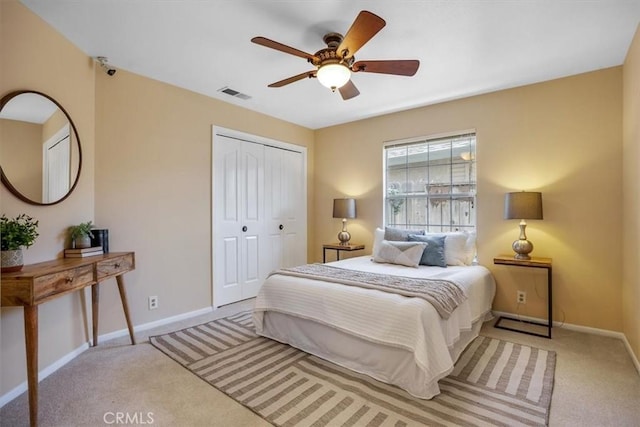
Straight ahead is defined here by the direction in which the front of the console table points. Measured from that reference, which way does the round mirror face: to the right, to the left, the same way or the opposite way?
the same way

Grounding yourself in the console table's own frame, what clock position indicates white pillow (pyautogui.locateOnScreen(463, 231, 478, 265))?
The white pillow is roughly at 11 o'clock from the console table.

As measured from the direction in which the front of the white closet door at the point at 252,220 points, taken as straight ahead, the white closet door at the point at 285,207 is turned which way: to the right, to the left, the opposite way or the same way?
the same way

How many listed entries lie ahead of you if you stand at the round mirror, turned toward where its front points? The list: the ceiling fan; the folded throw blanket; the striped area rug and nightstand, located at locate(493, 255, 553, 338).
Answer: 4

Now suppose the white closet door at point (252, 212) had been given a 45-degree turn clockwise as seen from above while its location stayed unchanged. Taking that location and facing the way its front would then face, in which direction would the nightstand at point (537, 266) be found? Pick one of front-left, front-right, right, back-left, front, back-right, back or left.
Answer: front-left

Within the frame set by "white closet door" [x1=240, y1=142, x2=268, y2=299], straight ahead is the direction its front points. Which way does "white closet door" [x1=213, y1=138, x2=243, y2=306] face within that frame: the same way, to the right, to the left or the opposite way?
the same way

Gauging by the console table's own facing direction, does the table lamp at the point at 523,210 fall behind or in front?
in front

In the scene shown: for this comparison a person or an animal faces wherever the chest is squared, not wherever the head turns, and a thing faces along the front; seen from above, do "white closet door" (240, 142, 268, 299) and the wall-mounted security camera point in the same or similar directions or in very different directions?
same or similar directions

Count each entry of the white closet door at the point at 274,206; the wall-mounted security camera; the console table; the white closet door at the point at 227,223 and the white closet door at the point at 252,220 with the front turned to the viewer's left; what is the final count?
0

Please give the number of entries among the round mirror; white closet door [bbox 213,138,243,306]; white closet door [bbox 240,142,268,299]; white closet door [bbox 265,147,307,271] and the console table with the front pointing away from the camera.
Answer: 0

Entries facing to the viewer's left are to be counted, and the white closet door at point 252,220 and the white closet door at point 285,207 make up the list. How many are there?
0

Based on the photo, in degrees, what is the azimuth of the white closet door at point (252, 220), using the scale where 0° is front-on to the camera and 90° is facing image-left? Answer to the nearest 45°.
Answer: approximately 315°

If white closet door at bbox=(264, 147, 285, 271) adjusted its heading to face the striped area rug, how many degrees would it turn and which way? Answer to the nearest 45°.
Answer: approximately 45° to its right

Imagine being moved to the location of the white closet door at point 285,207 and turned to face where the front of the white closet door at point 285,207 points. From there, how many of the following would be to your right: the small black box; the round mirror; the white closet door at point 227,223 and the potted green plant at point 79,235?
4

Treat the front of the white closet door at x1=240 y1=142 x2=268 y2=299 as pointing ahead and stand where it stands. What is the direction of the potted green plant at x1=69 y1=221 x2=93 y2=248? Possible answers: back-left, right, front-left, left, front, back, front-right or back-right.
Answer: right

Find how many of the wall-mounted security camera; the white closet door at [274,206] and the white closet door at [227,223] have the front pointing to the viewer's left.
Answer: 0
